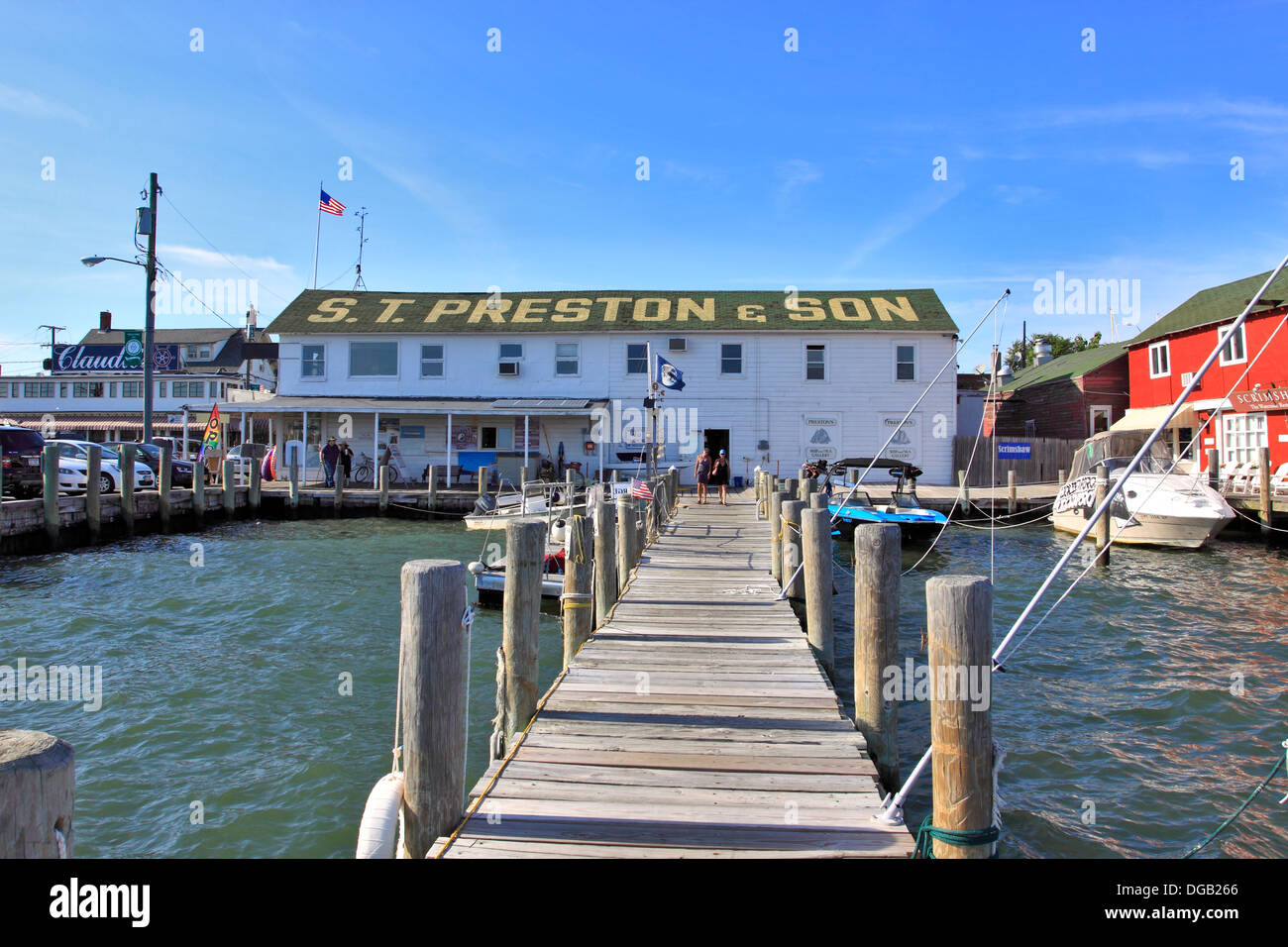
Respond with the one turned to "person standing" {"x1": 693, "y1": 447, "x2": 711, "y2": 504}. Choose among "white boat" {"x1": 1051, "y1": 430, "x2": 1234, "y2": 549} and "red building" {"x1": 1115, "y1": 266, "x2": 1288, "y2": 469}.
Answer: the red building

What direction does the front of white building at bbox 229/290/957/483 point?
toward the camera

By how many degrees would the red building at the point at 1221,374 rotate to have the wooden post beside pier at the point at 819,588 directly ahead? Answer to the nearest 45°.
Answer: approximately 45° to its left

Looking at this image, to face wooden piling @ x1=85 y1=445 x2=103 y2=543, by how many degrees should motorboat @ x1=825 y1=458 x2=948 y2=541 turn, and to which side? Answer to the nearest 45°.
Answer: approximately 135° to its right

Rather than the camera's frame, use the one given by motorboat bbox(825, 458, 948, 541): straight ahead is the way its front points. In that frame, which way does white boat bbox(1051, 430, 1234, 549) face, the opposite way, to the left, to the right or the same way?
the same way

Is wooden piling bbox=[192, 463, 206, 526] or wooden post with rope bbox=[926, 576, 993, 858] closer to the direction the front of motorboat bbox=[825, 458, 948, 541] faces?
the wooden post with rope

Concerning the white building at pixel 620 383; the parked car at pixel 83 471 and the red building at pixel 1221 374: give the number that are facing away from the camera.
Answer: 0

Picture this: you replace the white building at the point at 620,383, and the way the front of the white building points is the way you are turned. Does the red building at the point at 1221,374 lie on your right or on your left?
on your left

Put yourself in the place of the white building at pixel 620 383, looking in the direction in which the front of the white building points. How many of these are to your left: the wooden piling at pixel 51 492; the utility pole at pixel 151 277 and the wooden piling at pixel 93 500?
0

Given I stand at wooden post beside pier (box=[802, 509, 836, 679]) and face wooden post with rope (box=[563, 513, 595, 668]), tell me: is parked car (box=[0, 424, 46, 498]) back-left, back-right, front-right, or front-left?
front-right

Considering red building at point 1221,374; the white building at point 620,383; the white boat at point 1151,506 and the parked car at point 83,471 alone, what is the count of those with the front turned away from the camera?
0
